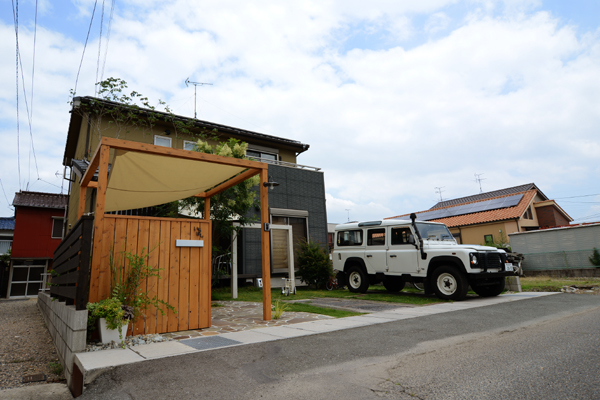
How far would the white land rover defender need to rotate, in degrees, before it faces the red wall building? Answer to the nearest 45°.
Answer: approximately 135° to its right

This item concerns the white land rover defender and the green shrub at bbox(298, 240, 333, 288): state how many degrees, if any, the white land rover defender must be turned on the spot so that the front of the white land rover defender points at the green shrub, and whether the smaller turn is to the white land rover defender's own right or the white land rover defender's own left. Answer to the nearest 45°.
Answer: approximately 180°

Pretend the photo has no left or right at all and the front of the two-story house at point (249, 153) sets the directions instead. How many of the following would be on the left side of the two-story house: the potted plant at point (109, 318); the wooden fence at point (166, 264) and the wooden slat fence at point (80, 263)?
0

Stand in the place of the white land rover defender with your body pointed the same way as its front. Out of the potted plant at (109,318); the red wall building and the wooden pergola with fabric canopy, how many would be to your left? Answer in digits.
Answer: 0

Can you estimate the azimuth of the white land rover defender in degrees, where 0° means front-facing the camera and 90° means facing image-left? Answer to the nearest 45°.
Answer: approximately 315°

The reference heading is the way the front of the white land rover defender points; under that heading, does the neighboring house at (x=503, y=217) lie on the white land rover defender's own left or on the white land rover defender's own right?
on the white land rover defender's own left

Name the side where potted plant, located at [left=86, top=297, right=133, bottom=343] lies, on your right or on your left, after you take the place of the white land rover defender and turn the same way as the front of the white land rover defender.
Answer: on your right

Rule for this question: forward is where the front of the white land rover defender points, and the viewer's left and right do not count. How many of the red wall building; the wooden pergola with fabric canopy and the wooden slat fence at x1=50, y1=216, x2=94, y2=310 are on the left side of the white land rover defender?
0

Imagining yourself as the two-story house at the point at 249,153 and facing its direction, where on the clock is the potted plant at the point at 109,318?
The potted plant is roughly at 2 o'clock from the two-story house.

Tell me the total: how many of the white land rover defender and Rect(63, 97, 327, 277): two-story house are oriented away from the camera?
0

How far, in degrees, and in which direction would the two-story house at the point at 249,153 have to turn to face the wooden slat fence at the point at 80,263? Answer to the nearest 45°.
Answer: approximately 45° to its right

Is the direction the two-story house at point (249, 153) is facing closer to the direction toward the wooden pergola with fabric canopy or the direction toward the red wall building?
the wooden pergola with fabric canopy
